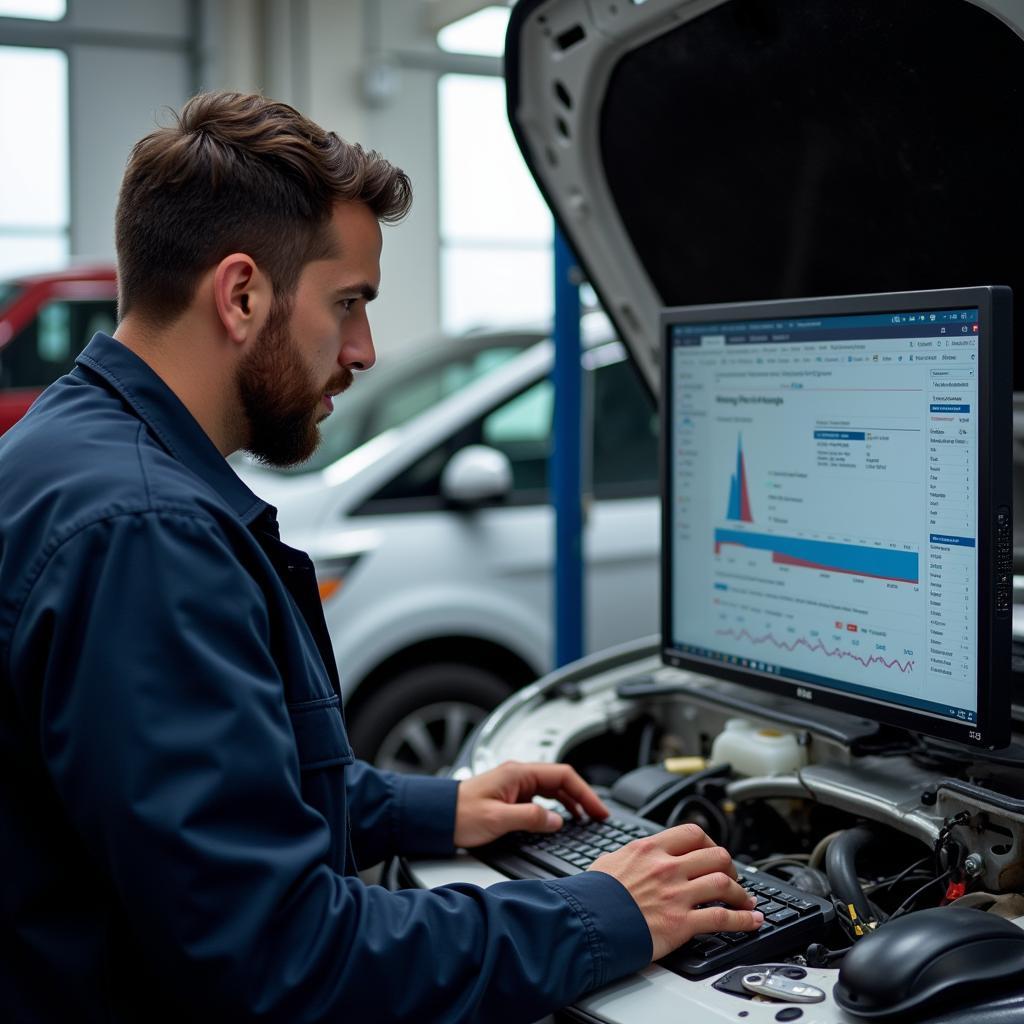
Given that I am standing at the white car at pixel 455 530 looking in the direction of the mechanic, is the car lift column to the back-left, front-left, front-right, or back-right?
front-left

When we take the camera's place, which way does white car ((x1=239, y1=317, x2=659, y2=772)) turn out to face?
facing the viewer and to the left of the viewer

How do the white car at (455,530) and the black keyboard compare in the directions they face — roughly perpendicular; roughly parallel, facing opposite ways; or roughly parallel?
roughly parallel

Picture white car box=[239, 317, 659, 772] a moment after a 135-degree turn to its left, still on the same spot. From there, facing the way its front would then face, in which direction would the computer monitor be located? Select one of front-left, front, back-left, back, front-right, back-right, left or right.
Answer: right

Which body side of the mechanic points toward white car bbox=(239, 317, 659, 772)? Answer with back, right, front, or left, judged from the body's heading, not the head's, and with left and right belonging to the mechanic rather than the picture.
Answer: left

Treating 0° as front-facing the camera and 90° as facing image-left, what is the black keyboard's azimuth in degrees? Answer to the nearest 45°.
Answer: approximately 45°

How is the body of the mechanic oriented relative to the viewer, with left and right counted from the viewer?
facing to the right of the viewer

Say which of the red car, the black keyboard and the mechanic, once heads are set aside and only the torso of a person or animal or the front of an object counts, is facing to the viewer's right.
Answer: the mechanic

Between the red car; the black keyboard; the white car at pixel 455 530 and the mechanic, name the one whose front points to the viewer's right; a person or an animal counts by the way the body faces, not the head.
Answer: the mechanic

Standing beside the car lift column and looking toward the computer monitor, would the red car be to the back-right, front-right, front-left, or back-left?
back-right

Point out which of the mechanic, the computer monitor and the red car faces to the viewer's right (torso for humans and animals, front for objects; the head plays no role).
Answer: the mechanic

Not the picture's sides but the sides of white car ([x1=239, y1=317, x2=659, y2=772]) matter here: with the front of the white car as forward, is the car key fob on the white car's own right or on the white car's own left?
on the white car's own left

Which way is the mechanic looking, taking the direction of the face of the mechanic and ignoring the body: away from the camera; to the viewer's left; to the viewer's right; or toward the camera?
to the viewer's right

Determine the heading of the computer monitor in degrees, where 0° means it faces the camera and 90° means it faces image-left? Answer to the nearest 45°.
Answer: approximately 45°

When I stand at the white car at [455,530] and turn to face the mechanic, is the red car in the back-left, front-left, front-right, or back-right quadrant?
back-right
